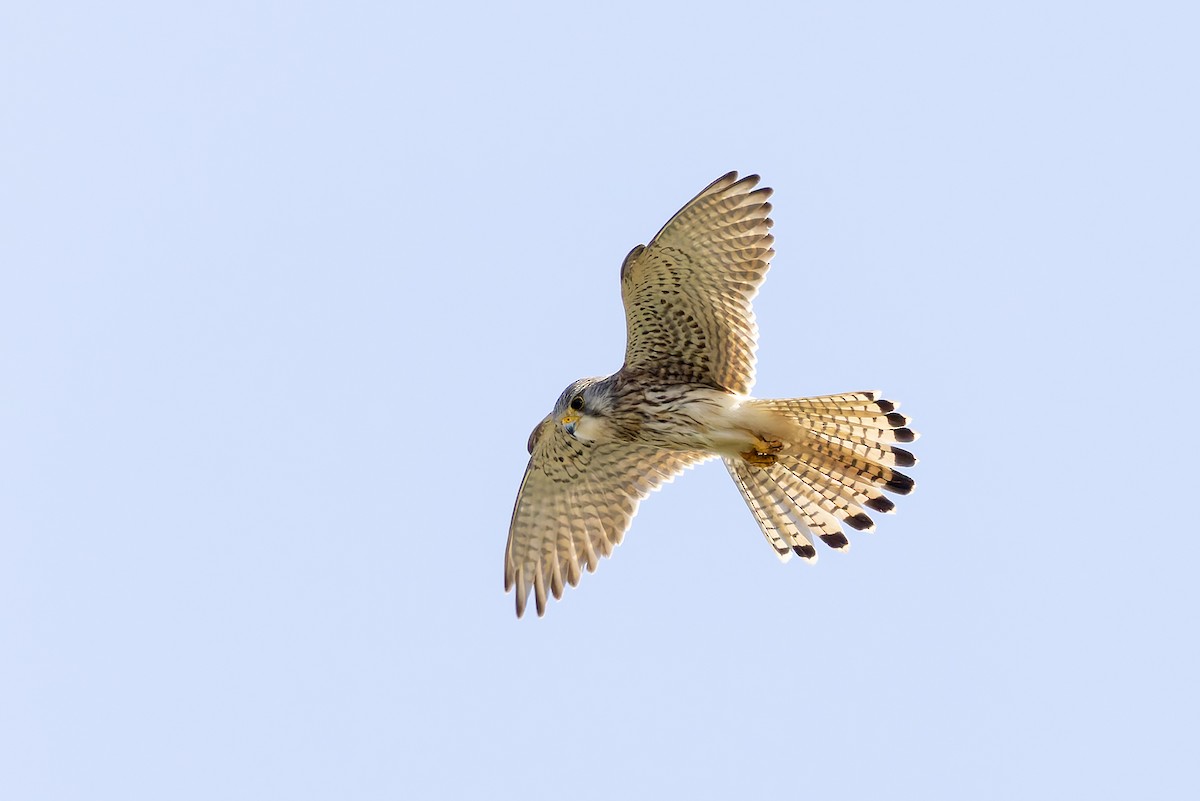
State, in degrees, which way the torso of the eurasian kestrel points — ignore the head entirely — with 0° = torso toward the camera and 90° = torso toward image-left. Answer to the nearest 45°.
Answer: approximately 90°
